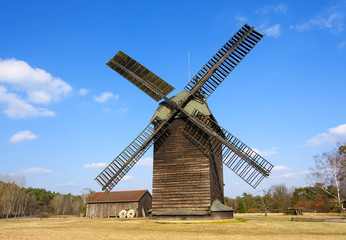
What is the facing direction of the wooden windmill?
toward the camera

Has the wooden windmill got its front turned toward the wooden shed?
no
